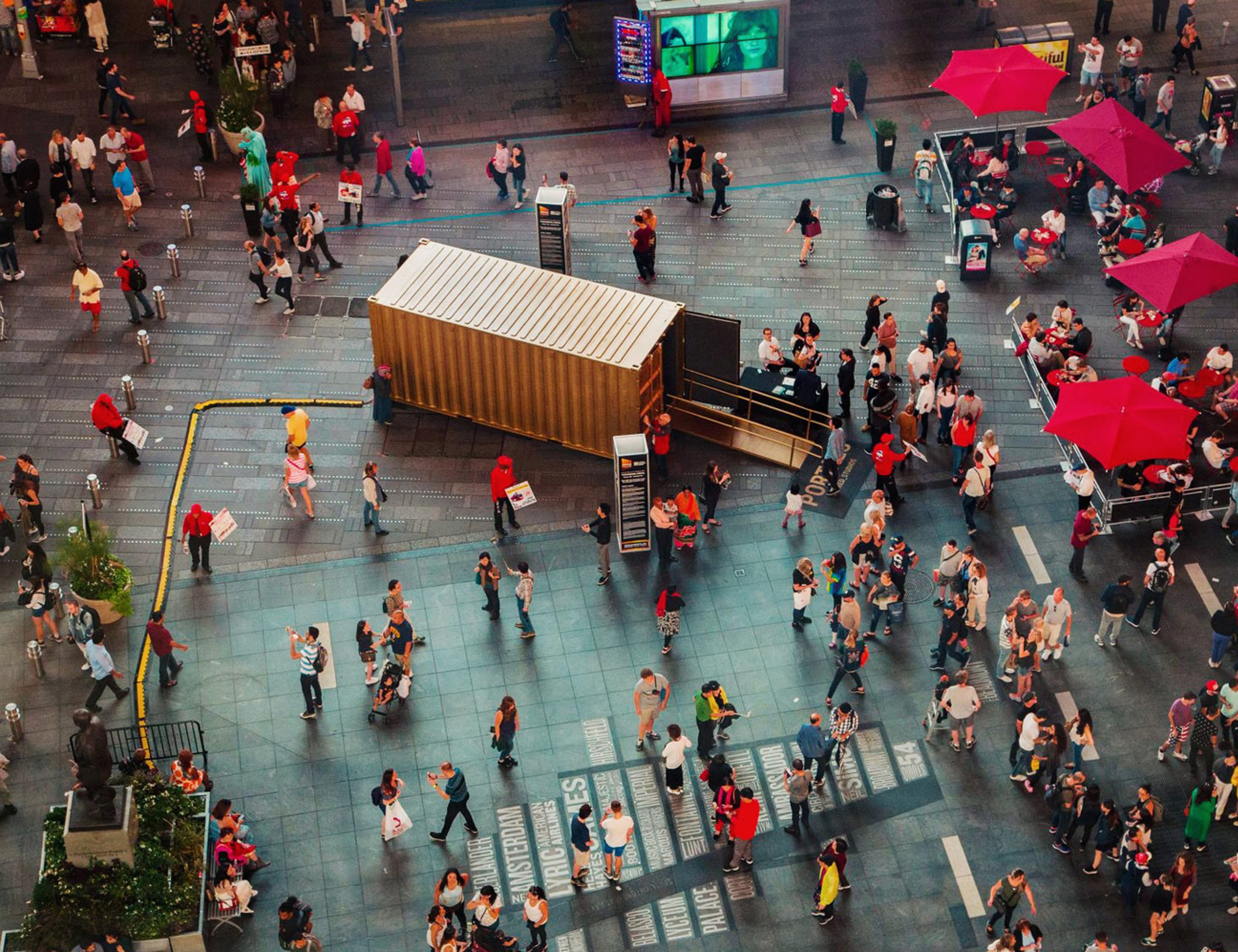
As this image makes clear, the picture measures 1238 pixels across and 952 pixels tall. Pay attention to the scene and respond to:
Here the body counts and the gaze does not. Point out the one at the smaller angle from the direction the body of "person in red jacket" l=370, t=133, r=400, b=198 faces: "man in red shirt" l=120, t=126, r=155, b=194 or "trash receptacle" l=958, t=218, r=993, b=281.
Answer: the man in red shirt

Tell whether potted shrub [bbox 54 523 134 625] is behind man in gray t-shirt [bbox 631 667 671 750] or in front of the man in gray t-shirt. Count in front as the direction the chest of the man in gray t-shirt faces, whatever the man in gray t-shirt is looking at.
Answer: behind

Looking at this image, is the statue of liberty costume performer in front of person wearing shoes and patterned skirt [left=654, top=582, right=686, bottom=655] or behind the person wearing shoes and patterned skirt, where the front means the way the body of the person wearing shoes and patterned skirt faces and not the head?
in front

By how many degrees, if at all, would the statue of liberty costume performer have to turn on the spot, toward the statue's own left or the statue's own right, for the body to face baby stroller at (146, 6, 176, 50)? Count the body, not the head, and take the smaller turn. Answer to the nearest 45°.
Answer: approximately 90° to the statue's own right

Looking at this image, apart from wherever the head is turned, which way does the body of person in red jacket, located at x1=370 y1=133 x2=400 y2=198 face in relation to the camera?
to the viewer's left

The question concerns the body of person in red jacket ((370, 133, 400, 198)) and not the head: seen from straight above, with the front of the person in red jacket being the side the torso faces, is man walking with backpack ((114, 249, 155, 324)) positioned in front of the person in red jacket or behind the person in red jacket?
in front

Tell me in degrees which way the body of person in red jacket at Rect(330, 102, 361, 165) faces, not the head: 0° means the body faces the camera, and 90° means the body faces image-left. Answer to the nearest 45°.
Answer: approximately 180°

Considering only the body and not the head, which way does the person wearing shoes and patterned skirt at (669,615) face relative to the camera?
away from the camera
